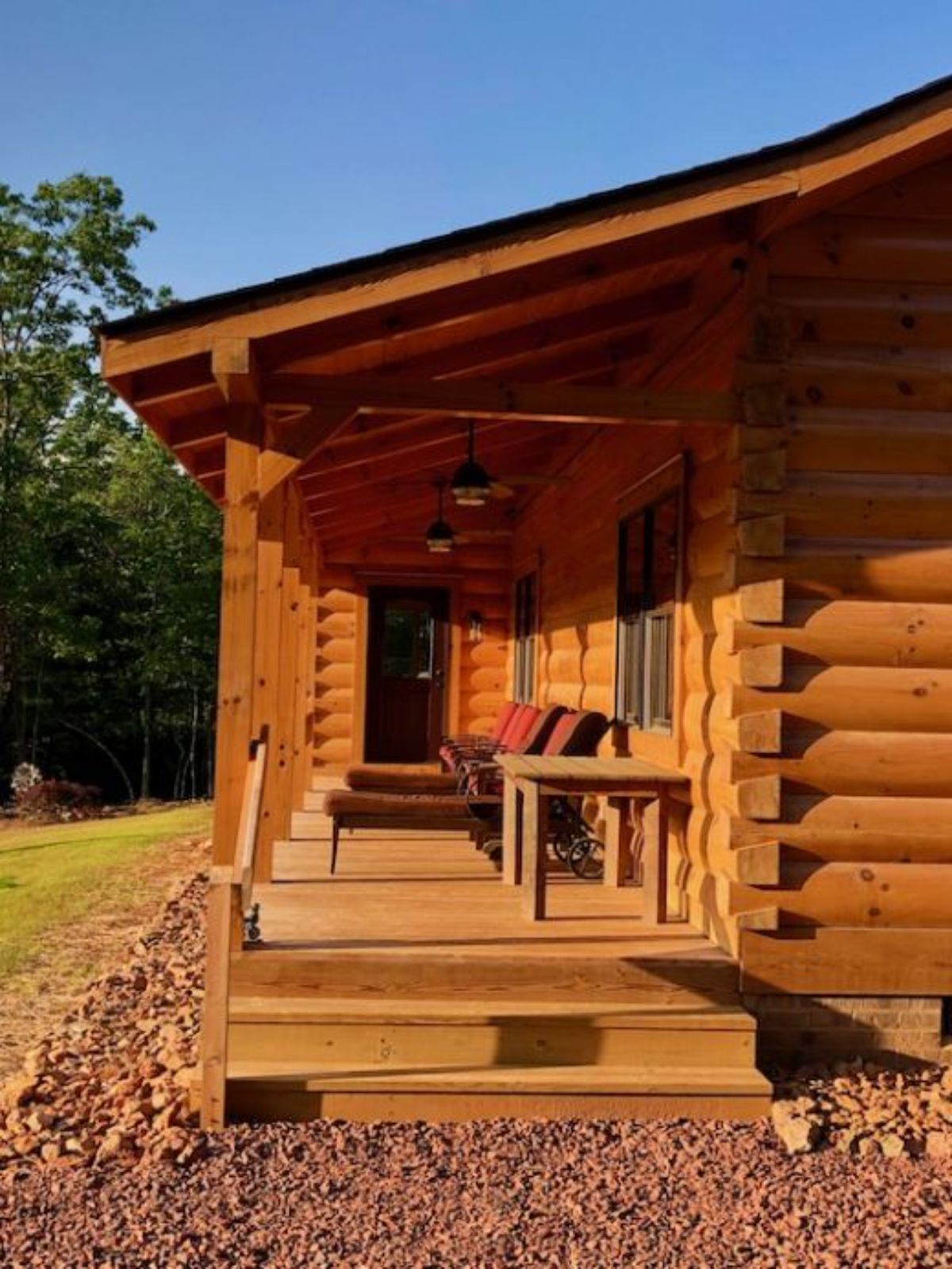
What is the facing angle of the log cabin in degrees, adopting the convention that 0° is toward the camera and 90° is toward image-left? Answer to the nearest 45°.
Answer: approximately 90°

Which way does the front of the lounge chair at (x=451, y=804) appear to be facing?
to the viewer's left
